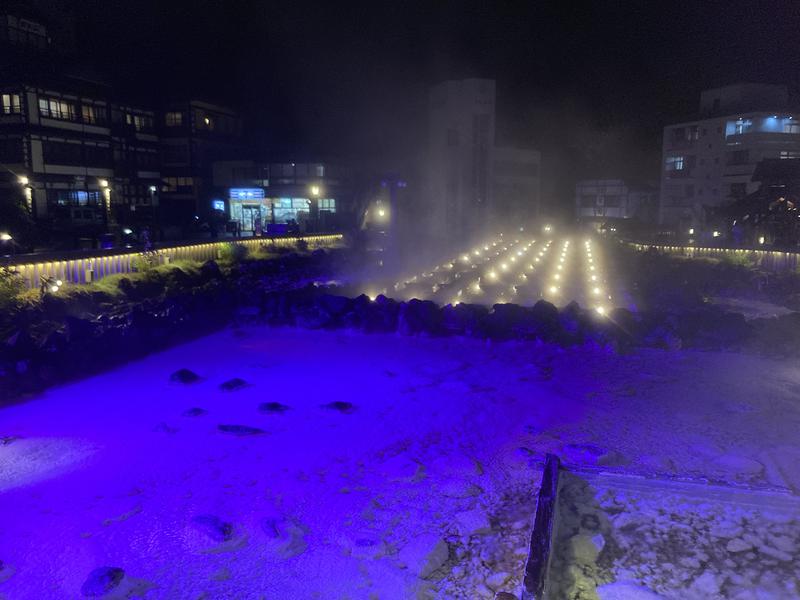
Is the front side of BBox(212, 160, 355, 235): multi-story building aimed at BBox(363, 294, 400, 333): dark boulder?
yes

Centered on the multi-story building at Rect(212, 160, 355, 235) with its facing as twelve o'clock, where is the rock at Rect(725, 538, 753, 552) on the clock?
The rock is roughly at 12 o'clock from the multi-story building.

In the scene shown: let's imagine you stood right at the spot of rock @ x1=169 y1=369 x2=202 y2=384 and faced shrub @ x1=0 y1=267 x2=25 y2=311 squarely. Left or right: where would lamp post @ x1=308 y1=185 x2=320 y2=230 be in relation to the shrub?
right

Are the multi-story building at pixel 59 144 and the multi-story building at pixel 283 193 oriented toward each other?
no

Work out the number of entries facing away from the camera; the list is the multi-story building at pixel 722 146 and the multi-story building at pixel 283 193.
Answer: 0

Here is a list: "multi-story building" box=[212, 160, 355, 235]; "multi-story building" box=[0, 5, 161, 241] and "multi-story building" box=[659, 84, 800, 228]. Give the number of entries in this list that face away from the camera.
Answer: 0

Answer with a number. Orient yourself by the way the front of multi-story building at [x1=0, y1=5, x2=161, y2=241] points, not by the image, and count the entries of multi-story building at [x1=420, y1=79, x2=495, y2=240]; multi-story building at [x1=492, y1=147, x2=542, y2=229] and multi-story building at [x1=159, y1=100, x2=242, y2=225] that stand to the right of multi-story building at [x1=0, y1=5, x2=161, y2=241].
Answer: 0

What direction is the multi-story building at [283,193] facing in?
toward the camera

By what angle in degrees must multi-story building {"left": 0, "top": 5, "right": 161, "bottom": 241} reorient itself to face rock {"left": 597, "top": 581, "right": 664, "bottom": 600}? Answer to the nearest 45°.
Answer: approximately 45° to its right

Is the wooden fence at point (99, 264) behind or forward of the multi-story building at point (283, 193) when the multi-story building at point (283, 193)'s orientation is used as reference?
forward

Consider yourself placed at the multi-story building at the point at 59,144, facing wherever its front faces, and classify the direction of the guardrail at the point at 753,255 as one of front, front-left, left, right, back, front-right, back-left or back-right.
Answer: front

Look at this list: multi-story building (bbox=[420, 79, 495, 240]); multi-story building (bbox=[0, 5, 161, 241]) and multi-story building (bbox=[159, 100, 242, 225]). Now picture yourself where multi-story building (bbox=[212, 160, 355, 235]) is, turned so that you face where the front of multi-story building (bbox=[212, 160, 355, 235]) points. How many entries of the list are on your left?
1

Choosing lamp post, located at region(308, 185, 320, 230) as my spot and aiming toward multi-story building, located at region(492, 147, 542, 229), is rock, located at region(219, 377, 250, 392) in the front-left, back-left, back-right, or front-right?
back-right

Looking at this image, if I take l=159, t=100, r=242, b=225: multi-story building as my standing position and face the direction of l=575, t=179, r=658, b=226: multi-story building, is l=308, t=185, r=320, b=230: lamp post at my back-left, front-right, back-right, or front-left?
front-right

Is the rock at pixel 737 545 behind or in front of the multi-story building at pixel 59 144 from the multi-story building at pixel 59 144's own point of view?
in front
